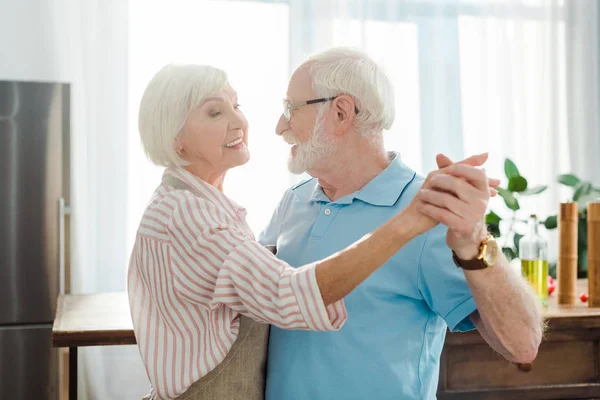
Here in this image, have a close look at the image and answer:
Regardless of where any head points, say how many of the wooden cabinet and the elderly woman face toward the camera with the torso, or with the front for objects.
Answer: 1

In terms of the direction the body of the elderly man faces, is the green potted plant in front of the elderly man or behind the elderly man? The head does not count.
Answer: behind

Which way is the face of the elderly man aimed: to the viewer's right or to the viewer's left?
to the viewer's left

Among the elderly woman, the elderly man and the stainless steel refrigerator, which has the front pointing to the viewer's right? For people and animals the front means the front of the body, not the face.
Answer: the elderly woman

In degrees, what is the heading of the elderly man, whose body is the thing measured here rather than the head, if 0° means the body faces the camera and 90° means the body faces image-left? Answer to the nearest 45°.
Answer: approximately 45°

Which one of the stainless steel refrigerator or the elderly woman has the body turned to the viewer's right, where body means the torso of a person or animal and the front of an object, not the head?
the elderly woman

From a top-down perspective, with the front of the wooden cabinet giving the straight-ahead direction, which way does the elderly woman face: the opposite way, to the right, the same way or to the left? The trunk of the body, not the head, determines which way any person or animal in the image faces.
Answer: to the left

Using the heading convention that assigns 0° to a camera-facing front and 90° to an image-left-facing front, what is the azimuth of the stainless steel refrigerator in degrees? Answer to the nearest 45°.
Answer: approximately 0°

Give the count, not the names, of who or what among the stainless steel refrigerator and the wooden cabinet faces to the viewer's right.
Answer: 0

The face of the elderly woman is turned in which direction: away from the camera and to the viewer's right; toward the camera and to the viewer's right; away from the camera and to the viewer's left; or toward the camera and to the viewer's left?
toward the camera and to the viewer's right

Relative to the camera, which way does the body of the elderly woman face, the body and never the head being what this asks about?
to the viewer's right
